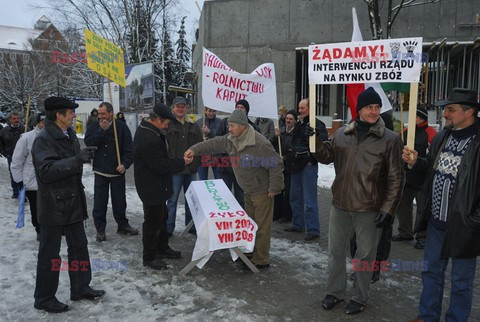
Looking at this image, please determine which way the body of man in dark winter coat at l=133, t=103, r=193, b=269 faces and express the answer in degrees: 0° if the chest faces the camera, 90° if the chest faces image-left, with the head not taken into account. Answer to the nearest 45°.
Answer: approximately 270°

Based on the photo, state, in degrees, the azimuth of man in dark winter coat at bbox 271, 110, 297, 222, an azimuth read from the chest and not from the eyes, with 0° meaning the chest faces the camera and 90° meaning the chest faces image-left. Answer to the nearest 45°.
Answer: approximately 45°

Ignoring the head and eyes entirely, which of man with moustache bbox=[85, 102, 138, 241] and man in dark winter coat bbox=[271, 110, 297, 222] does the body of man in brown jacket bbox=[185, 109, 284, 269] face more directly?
the man with moustache

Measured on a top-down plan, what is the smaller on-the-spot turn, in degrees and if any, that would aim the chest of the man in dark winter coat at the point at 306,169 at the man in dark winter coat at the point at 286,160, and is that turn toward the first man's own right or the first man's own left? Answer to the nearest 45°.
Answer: approximately 135° to the first man's own right

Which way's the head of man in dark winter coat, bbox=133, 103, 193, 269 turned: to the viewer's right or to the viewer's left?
to the viewer's right

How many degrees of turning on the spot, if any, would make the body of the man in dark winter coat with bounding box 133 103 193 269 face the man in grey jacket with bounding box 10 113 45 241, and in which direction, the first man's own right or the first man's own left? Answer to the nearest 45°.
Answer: approximately 135° to the first man's own left

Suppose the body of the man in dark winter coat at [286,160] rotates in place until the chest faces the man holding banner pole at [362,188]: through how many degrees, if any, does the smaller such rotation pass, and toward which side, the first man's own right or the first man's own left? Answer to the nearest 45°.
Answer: approximately 45° to the first man's own left

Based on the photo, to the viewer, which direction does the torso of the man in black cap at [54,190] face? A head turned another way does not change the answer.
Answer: to the viewer's right

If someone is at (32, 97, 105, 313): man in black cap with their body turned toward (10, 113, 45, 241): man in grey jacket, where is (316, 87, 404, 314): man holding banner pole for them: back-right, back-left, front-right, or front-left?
back-right
